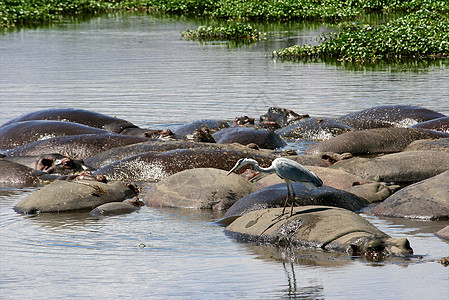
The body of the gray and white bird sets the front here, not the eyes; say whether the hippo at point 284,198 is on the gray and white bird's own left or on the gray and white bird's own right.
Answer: on the gray and white bird's own right

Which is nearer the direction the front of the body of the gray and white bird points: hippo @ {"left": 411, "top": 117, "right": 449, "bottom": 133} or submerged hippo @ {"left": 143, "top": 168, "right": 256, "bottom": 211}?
the submerged hippo

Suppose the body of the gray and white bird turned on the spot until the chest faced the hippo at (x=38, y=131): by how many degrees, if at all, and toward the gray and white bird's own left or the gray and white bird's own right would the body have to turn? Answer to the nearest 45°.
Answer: approximately 45° to the gray and white bird's own right

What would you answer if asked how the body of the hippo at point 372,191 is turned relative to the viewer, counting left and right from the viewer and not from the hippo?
facing to the right of the viewer

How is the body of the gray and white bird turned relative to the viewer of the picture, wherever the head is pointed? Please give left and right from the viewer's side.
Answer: facing to the left of the viewer
